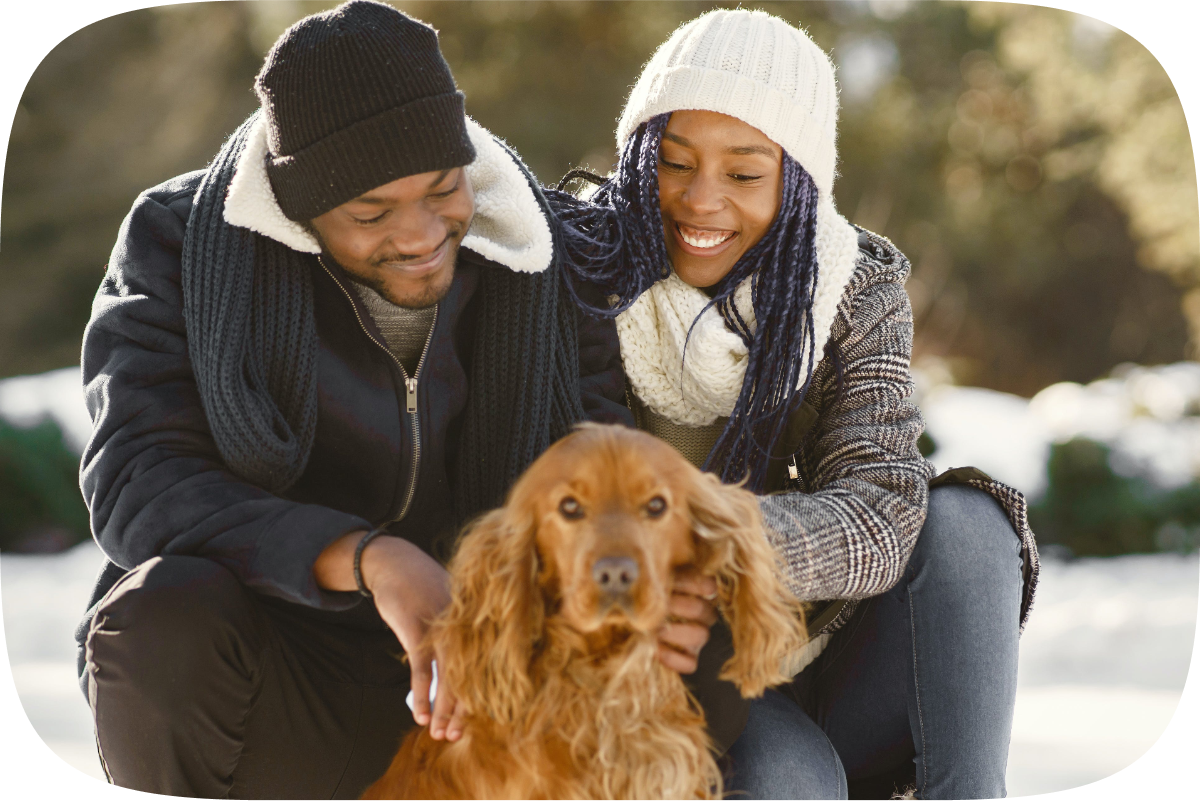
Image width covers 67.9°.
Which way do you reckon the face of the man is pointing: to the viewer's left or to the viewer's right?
to the viewer's right

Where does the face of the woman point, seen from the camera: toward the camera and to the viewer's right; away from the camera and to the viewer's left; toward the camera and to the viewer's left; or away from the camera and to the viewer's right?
toward the camera and to the viewer's left

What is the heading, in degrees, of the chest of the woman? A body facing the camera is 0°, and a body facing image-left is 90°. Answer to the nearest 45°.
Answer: approximately 45°
